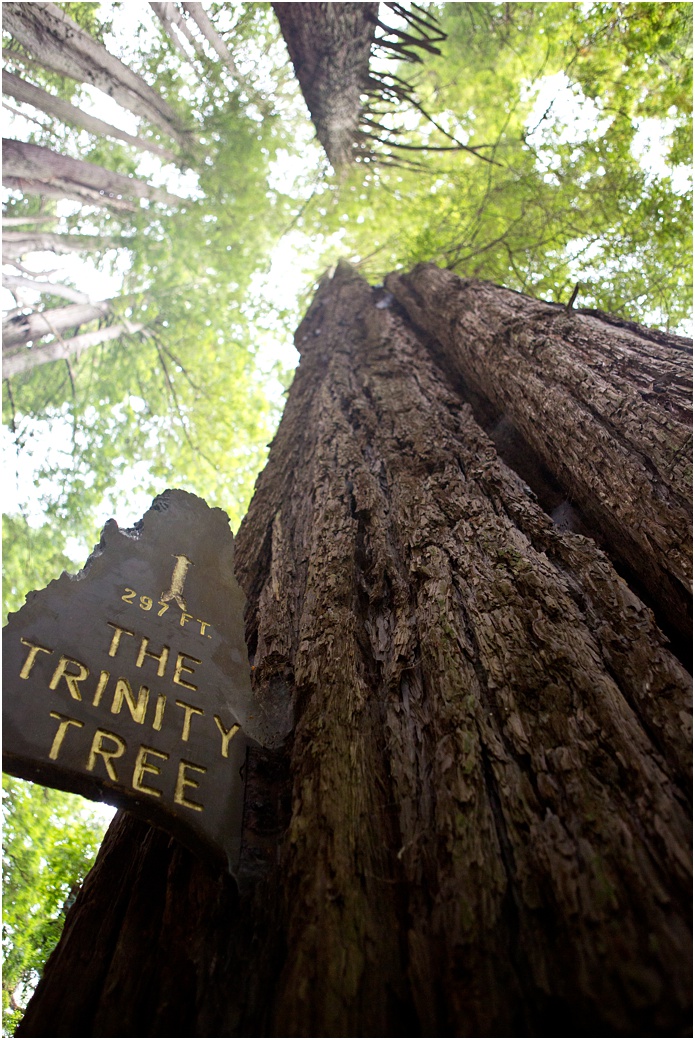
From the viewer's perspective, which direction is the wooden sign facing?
toward the camera
